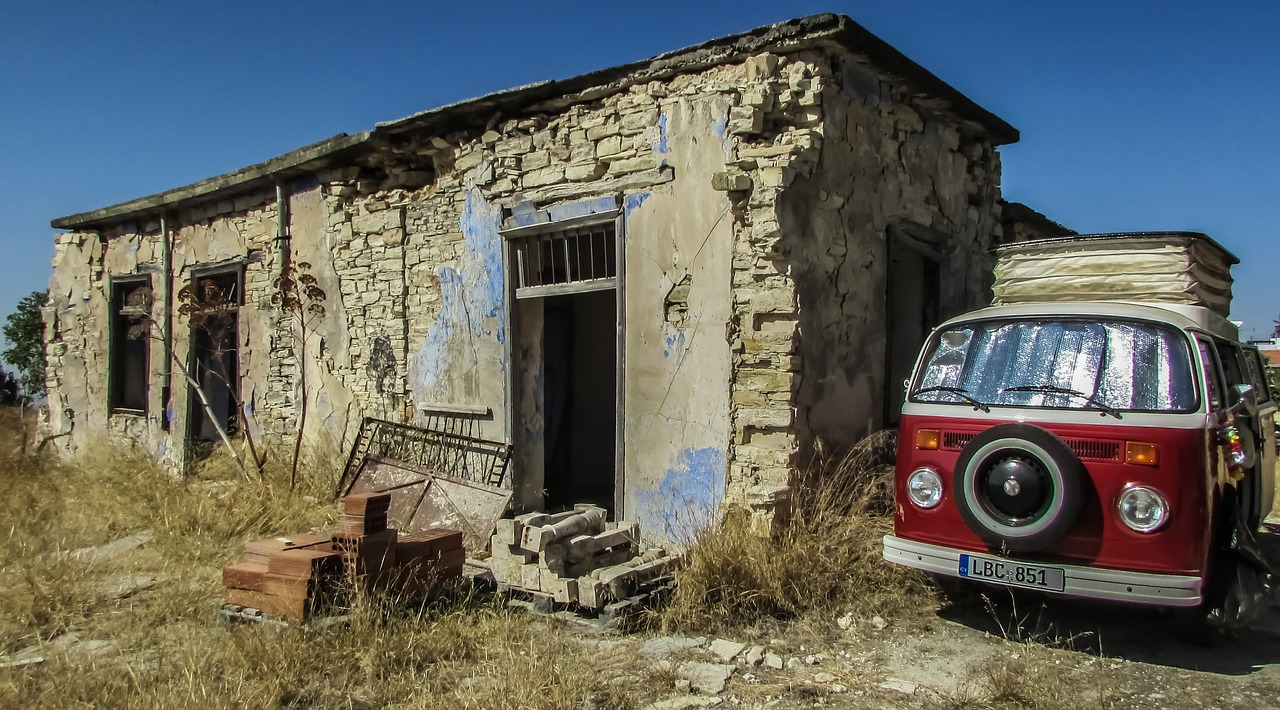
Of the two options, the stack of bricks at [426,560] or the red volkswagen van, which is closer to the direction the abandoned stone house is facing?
the stack of bricks

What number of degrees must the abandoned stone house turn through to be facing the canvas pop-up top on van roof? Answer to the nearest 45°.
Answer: approximately 90° to its left

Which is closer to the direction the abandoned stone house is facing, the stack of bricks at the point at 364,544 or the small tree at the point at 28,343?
the stack of bricks

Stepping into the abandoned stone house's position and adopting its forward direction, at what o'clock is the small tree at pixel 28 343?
The small tree is roughly at 3 o'clock from the abandoned stone house.

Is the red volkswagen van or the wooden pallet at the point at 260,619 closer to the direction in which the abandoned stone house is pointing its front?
the wooden pallet

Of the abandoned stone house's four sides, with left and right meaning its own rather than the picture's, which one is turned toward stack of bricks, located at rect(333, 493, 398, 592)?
front

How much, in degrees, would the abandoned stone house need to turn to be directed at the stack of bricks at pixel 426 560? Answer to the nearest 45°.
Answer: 0° — it already faces it

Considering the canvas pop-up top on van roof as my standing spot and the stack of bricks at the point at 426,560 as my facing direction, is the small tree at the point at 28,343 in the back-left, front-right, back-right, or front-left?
front-right

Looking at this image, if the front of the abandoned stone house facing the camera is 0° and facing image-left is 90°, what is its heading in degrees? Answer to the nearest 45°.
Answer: approximately 45°

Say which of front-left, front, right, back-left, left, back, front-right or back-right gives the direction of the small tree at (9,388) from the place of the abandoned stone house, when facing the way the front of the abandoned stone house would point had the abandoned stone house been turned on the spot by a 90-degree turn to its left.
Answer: back
